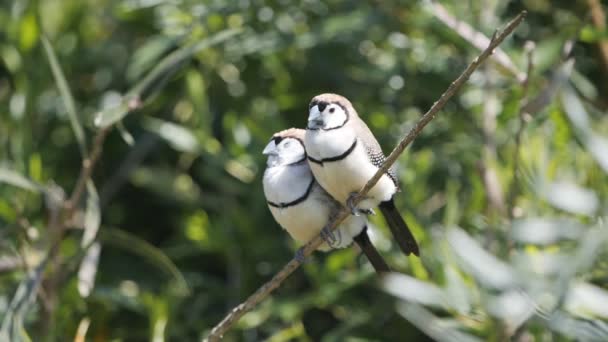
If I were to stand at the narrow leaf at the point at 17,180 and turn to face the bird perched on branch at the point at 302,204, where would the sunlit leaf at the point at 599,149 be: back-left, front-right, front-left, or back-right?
front-right

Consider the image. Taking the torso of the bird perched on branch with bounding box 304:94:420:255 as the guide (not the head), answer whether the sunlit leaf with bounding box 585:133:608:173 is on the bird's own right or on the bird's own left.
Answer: on the bird's own left

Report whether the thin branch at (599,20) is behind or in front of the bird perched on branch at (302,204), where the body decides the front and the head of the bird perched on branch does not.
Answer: behind

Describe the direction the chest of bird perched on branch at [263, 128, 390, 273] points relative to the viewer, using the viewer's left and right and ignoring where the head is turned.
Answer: facing the viewer and to the left of the viewer

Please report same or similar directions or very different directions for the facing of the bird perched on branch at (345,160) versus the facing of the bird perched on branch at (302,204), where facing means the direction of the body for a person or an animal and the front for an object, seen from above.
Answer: same or similar directions

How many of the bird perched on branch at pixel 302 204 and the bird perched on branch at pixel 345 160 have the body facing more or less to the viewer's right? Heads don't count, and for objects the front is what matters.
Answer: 0

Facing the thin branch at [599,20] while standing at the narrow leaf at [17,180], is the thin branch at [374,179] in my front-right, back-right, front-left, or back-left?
front-right

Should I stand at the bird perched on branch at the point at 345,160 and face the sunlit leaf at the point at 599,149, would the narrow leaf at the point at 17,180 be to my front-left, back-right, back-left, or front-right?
back-right
